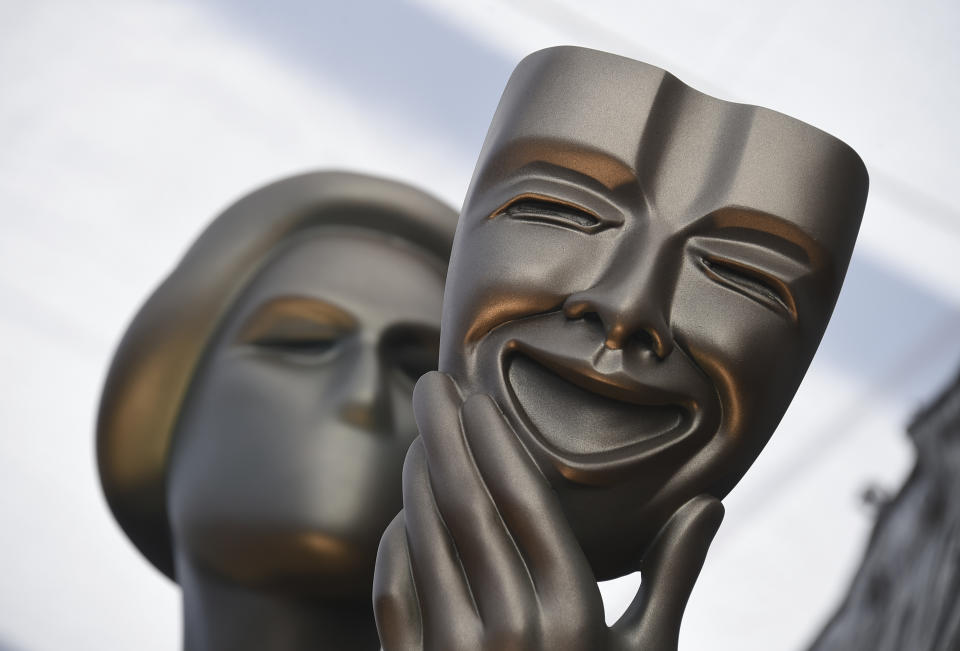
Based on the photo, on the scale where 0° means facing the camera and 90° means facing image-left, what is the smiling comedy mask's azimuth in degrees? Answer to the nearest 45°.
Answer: approximately 0°

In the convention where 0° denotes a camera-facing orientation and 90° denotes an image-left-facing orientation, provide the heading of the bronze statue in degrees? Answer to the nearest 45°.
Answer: approximately 315°
